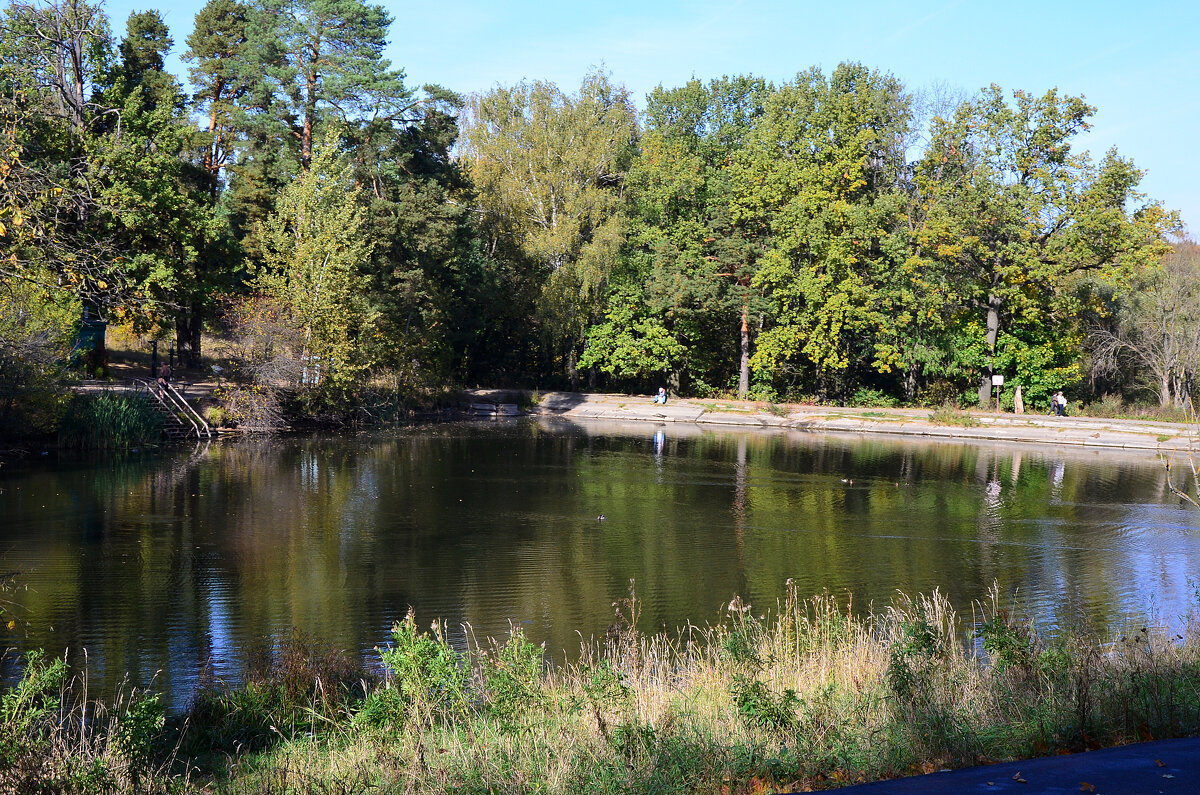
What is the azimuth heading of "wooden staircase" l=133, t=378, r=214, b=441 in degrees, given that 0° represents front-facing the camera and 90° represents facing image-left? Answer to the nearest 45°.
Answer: approximately 315°

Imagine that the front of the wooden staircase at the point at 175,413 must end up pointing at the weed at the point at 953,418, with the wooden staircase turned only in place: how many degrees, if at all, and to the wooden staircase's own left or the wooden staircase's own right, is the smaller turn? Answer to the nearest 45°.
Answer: approximately 45° to the wooden staircase's own left

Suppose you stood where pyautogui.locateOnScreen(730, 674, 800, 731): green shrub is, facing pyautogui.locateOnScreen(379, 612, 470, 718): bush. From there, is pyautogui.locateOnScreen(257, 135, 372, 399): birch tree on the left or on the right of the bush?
right

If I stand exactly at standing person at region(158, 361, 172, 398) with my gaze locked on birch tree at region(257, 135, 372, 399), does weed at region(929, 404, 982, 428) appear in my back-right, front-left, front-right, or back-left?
front-right

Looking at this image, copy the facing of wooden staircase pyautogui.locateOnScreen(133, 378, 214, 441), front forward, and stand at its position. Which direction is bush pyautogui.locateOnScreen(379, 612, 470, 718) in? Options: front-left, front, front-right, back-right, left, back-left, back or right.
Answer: front-right

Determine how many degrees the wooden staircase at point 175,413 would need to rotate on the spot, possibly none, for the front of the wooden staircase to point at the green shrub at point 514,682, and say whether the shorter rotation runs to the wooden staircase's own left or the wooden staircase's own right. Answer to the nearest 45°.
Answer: approximately 45° to the wooden staircase's own right

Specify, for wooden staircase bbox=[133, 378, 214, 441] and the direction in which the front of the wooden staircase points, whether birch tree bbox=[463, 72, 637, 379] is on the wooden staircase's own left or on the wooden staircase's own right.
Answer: on the wooden staircase's own left
